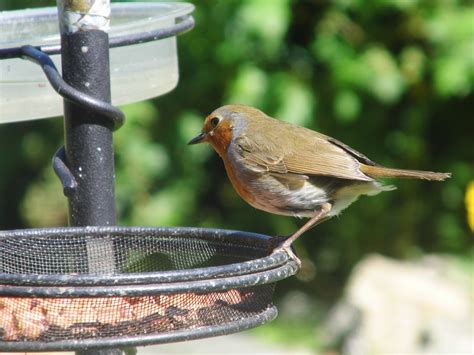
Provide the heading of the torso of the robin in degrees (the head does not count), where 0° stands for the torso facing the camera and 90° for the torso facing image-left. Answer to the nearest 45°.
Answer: approximately 90°

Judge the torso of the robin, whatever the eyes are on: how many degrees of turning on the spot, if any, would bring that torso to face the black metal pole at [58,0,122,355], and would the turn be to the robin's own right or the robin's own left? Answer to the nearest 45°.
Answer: approximately 45° to the robin's own left
